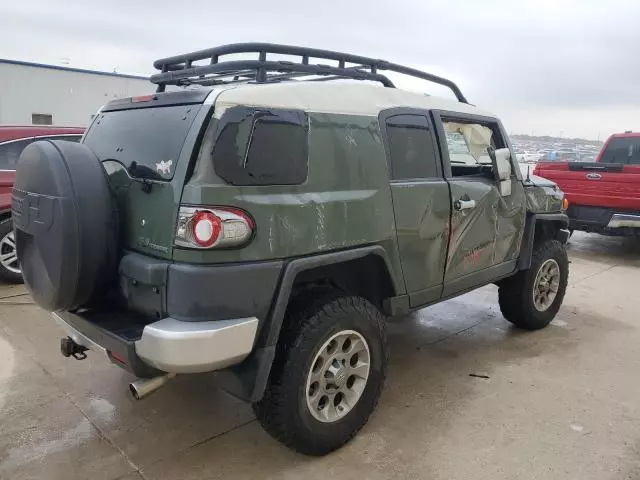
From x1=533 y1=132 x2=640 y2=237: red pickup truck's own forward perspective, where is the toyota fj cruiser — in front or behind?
behind

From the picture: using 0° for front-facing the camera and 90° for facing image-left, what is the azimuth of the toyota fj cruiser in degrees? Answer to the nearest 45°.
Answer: approximately 225°

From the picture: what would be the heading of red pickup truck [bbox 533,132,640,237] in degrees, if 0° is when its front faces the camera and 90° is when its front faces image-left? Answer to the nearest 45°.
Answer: approximately 225°

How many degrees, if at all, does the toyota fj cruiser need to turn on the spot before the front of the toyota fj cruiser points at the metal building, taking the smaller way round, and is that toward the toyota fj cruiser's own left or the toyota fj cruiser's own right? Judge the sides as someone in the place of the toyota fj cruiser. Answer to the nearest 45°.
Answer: approximately 90° to the toyota fj cruiser's own left

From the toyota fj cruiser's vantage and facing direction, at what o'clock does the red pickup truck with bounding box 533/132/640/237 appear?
The red pickup truck is roughly at 12 o'clock from the toyota fj cruiser.

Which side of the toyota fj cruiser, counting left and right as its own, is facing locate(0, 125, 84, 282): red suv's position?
left
